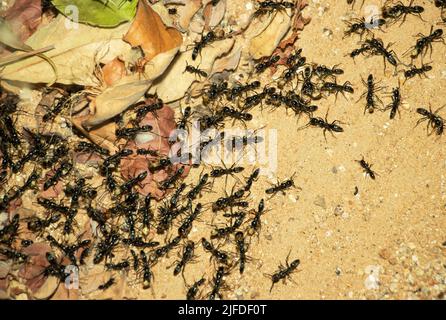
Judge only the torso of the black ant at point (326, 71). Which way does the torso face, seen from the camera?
to the viewer's left

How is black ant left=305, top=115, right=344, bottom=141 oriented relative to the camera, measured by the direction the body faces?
to the viewer's left

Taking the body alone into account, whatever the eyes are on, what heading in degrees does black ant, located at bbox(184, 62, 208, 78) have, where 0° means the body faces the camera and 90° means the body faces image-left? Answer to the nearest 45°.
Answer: approximately 90°

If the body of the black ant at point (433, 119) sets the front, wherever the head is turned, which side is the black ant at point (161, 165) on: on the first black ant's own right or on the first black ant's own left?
on the first black ant's own left

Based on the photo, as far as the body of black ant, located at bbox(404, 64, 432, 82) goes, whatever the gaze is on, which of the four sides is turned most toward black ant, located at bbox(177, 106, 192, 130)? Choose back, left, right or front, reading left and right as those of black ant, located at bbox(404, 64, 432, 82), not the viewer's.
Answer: front
